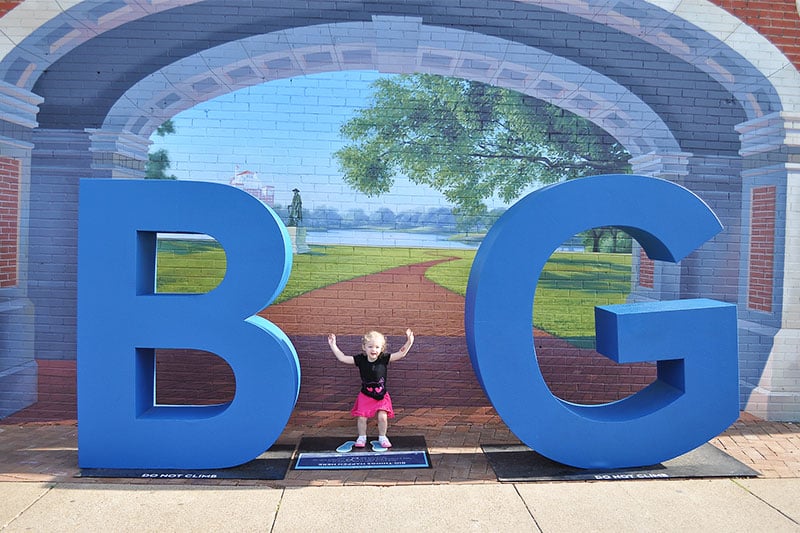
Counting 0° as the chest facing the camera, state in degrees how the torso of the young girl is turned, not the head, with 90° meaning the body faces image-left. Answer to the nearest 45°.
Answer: approximately 0°

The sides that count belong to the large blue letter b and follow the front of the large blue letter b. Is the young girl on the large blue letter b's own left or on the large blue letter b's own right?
on the large blue letter b's own left

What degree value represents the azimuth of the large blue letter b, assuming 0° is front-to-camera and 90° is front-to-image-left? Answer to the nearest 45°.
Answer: approximately 0°

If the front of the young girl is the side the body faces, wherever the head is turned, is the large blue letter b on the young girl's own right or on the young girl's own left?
on the young girl's own right

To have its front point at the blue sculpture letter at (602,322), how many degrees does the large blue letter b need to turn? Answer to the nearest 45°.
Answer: approximately 90° to its left

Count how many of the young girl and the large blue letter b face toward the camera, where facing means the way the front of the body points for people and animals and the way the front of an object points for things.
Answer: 2

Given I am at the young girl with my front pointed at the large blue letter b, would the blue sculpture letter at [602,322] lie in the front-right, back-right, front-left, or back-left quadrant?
back-left
